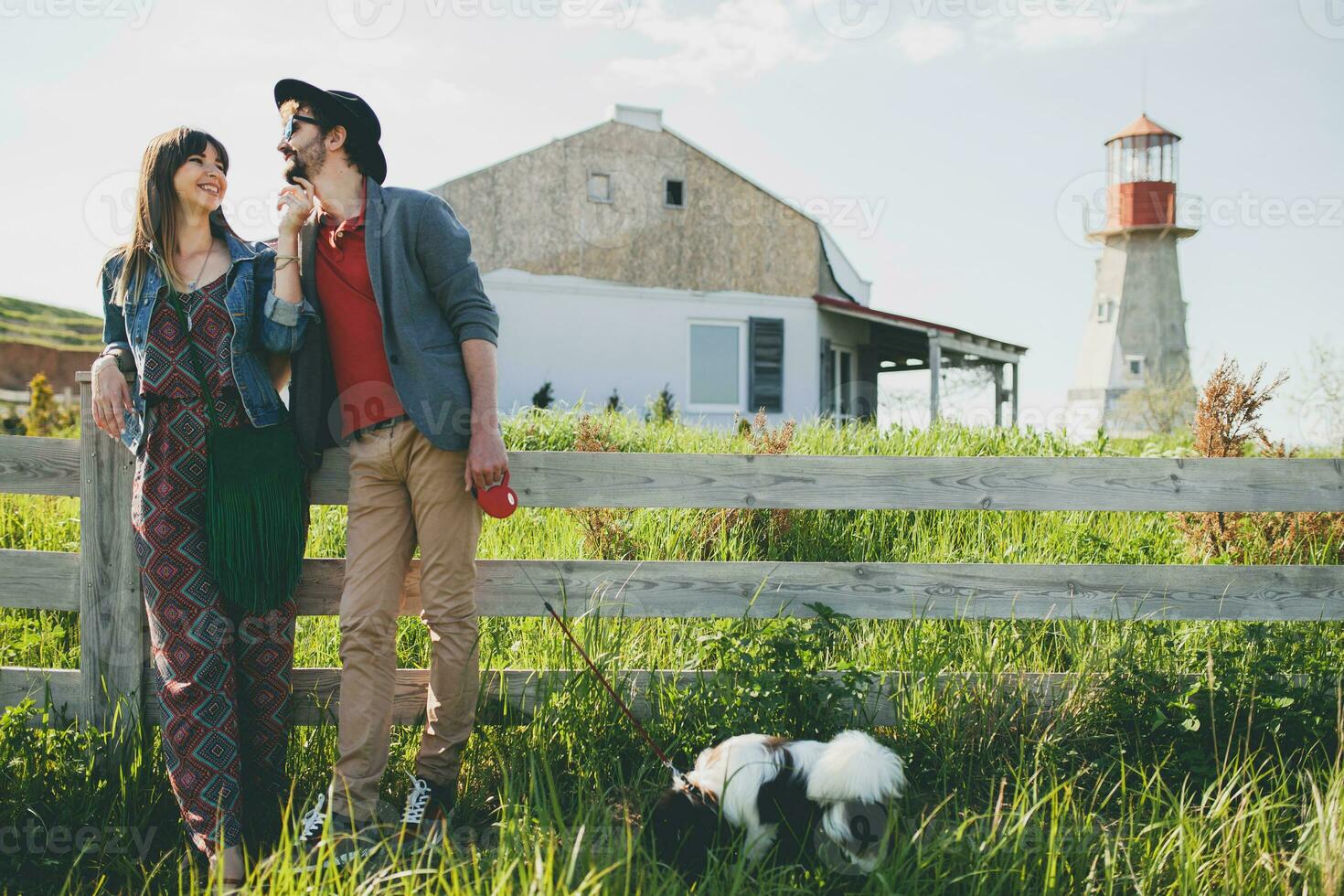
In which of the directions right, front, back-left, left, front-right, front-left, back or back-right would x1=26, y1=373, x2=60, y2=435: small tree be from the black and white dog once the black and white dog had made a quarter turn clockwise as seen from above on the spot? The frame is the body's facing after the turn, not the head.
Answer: front-left

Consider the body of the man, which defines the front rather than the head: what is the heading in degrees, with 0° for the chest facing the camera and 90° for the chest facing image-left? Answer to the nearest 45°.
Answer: approximately 45°

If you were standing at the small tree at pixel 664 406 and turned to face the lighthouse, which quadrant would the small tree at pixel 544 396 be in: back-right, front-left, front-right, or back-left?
back-left

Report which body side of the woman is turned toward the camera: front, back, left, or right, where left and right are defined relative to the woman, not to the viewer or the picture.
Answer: front

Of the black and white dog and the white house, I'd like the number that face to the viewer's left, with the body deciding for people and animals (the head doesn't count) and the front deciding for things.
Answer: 1

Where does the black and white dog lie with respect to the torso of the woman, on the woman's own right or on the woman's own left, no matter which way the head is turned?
on the woman's own left

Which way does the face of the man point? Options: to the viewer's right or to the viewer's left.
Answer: to the viewer's left

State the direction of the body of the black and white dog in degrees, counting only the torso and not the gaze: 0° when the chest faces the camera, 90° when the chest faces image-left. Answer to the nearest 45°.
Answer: approximately 90°
